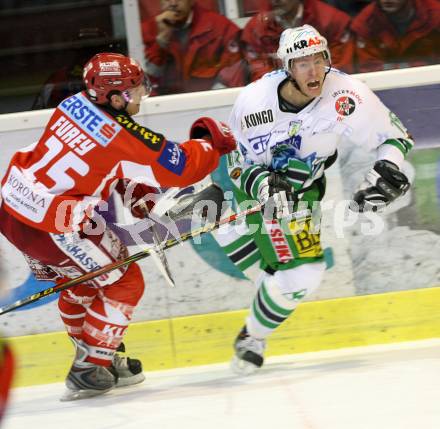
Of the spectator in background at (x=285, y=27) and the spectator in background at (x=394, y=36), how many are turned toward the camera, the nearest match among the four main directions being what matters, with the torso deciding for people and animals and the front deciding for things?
2

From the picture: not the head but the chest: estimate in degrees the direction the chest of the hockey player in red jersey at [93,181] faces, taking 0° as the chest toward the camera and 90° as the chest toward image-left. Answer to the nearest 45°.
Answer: approximately 225°

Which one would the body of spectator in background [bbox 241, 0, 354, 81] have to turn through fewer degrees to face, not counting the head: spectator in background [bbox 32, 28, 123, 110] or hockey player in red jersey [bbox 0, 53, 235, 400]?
the hockey player in red jersey

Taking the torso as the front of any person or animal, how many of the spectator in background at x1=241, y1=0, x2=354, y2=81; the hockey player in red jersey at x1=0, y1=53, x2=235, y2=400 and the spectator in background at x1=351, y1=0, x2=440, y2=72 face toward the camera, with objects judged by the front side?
2

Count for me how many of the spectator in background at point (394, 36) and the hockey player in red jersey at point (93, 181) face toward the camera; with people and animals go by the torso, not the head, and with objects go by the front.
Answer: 1

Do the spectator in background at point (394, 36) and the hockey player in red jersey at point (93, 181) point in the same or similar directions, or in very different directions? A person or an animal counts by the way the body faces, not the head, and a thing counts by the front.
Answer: very different directions

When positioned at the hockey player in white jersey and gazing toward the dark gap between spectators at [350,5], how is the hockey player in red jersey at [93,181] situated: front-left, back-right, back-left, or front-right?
back-left

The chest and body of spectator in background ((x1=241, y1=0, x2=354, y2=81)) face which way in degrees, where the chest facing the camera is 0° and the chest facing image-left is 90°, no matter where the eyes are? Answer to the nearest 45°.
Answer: approximately 0°
